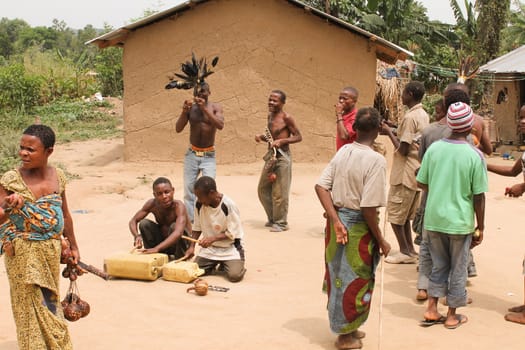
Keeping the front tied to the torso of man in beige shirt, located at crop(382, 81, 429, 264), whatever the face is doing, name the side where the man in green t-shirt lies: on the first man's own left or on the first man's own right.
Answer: on the first man's own left

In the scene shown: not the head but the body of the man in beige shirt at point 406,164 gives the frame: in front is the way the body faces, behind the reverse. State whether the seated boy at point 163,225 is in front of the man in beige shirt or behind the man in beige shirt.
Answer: in front

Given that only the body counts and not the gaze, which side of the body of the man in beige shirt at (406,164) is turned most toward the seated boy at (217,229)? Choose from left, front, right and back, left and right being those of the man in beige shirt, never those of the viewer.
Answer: front

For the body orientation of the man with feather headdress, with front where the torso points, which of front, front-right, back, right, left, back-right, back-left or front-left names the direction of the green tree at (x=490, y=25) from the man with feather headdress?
back-left

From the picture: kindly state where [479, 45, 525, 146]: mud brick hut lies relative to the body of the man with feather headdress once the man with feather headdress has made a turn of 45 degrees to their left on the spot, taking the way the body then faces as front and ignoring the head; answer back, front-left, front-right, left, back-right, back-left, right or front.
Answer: left

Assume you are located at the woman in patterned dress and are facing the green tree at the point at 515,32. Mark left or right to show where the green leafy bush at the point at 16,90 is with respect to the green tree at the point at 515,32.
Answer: left

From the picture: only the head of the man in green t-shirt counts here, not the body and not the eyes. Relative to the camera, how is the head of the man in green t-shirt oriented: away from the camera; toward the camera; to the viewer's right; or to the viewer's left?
away from the camera

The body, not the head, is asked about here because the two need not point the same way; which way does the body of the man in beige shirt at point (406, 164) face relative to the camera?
to the viewer's left

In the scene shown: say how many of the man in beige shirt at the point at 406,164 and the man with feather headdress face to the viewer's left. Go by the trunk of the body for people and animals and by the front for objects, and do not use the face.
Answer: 1

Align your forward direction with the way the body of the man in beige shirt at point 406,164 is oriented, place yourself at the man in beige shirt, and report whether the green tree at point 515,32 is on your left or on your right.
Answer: on your right

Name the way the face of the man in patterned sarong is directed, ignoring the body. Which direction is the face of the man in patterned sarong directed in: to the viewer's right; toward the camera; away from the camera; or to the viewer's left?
away from the camera
